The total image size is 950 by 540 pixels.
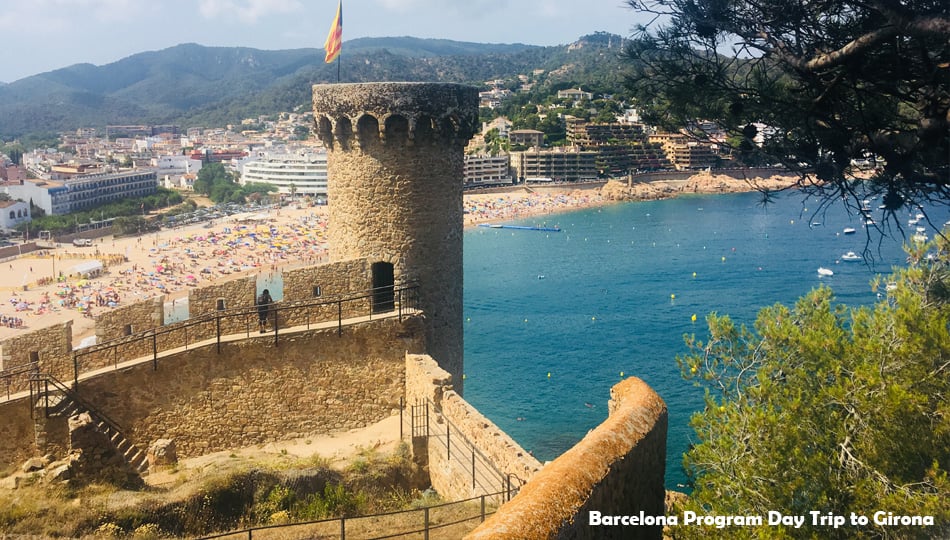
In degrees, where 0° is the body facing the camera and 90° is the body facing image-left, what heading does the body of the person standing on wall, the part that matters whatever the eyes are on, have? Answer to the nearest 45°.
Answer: approximately 180°

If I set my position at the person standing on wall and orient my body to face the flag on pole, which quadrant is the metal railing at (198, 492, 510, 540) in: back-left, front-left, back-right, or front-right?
back-right

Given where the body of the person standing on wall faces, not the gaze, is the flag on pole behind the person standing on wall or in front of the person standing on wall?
in front

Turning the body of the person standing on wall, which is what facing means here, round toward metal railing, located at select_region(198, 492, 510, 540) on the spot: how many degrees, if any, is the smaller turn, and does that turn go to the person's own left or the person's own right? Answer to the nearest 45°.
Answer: approximately 180°

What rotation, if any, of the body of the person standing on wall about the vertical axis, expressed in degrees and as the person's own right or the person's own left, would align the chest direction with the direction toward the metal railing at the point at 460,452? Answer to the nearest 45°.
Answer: approximately 135° to the person's own right

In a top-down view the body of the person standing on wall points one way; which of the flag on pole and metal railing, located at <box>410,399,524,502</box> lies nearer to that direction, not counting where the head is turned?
the flag on pole

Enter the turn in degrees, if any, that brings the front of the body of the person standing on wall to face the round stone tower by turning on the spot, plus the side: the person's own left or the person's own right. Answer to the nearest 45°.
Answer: approximately 90° to the person's own right

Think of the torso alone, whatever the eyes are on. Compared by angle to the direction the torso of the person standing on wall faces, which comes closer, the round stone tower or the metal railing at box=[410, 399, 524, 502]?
the round stone tower
